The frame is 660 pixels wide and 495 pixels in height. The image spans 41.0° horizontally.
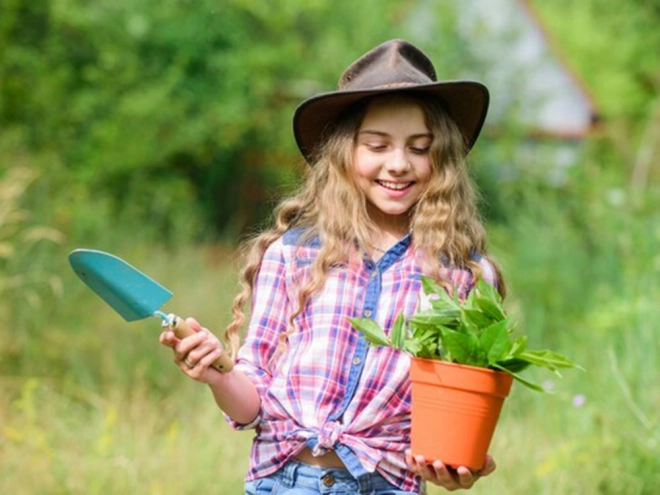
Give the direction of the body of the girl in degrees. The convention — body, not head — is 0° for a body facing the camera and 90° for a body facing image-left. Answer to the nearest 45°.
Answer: approximately 0°
